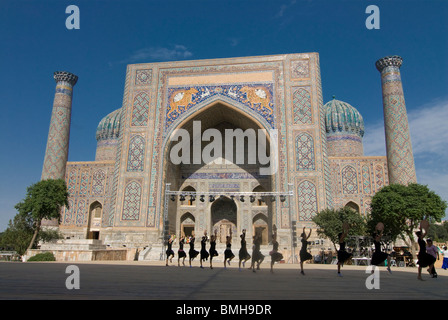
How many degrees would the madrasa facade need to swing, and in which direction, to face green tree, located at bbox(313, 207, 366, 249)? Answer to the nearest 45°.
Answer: approximately 45° to its left

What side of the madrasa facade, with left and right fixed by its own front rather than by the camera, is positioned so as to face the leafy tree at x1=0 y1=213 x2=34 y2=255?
right

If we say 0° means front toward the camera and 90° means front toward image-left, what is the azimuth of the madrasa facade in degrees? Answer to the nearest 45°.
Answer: approximately 0°
